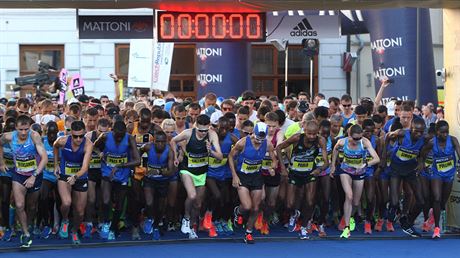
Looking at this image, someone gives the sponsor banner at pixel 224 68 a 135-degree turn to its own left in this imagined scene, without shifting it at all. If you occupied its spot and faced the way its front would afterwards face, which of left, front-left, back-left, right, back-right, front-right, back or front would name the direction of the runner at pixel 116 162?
back-right

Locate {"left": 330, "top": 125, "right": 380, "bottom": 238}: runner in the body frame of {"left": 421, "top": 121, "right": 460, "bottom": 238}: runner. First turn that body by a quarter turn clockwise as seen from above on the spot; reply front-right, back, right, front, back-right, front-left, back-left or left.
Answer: front

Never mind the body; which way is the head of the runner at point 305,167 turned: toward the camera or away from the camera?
toward the camera

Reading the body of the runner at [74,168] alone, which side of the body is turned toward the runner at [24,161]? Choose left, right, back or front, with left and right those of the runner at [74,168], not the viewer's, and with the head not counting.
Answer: right

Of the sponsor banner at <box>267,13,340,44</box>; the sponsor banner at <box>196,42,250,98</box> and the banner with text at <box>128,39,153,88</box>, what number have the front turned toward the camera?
3

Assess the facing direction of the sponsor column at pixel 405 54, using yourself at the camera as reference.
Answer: facing the viewer

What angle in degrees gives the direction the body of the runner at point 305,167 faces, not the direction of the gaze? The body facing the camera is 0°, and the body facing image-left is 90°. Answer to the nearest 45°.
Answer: approximately 0°

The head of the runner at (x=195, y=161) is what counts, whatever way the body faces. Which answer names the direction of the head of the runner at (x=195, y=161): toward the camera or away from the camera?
toward the camera

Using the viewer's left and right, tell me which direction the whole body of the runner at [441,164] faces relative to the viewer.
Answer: facing the viewer

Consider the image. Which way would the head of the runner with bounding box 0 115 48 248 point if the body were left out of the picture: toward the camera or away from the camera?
toward the camera

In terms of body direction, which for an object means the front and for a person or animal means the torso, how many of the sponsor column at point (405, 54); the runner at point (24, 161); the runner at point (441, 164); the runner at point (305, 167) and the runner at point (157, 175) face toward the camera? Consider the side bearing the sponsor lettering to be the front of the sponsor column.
5

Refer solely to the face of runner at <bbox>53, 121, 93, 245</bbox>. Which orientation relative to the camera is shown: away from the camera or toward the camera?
toward the camera

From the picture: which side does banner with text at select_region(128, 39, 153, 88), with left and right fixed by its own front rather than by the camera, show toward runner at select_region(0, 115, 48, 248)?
front

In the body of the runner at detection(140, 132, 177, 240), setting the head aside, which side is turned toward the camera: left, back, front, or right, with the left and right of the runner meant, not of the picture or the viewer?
front

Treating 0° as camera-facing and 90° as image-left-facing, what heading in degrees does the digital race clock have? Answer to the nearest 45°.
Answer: approximately 0°

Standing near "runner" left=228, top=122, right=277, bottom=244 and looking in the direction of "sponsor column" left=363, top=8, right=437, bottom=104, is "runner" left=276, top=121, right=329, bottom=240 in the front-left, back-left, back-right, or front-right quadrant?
front-right
